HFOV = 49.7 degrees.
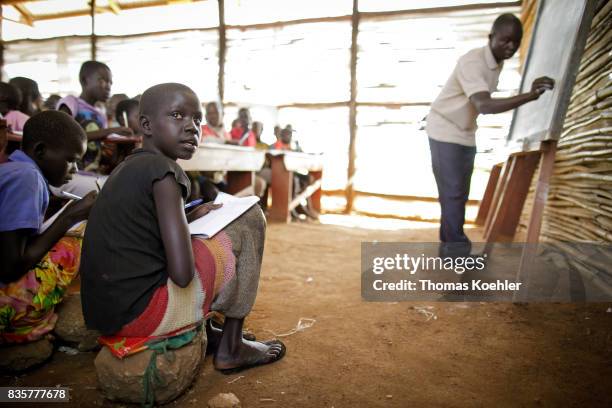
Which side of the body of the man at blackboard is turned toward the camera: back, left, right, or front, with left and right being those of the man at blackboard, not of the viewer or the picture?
right

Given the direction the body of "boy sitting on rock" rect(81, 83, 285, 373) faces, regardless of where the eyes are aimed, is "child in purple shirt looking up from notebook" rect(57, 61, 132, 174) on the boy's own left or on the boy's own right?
on the boy's own left

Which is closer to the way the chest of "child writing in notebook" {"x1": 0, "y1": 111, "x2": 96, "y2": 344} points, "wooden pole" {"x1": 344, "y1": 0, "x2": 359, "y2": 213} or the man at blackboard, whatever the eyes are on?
the man at blackboard

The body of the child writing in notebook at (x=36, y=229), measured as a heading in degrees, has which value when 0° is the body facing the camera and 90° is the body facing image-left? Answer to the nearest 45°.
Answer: approximately 270°

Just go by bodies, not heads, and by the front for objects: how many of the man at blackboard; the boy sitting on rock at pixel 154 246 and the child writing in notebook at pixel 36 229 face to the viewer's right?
3

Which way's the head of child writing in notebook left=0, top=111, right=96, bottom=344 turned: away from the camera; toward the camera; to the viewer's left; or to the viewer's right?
to the viewer's right

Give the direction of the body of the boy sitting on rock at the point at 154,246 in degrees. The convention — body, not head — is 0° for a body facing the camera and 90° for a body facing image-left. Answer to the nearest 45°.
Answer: approximately 270°

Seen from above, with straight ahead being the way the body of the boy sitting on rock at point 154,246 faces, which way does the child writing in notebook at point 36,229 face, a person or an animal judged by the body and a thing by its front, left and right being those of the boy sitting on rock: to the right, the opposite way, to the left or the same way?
the same way
